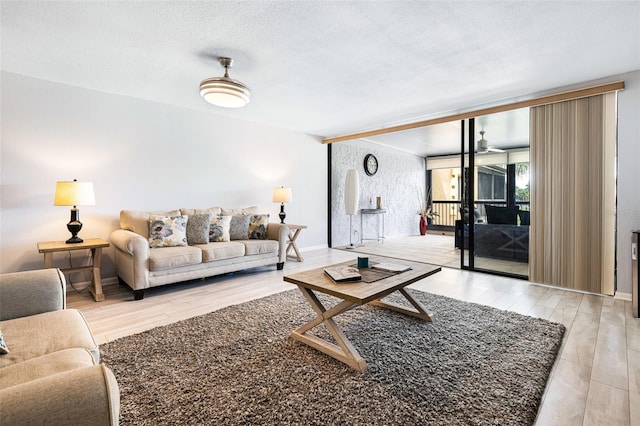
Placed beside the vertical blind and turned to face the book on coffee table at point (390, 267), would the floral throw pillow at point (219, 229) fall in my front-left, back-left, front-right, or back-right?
front-right

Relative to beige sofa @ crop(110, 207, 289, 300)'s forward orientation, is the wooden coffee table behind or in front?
in front

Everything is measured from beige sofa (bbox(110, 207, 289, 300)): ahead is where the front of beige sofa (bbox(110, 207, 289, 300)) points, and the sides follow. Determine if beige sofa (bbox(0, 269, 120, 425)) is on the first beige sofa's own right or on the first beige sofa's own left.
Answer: on the first beige sofa's own right

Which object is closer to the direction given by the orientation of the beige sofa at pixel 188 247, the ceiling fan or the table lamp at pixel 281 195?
the ceiling fan

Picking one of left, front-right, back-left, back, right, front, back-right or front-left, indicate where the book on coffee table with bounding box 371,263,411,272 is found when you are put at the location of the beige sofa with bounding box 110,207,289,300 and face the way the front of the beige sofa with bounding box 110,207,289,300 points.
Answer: front

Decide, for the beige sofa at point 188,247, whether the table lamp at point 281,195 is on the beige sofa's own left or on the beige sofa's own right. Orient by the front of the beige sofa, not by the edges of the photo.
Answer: on the beige sofa's own left

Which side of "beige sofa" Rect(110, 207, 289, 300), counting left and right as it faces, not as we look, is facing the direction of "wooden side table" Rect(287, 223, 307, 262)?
left

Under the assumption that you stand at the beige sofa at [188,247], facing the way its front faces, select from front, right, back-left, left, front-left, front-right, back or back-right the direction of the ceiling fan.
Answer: front-left

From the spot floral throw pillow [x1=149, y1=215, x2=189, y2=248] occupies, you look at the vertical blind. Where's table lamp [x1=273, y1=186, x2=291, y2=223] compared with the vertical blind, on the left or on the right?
left
